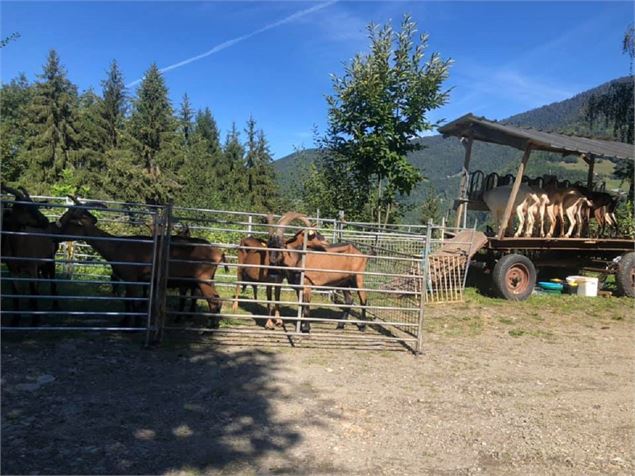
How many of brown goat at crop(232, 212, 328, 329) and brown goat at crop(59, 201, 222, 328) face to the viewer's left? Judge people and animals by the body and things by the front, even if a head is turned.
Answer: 1

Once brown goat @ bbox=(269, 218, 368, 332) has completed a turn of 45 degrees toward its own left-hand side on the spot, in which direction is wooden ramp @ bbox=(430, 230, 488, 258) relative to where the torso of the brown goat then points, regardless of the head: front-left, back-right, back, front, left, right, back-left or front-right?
back

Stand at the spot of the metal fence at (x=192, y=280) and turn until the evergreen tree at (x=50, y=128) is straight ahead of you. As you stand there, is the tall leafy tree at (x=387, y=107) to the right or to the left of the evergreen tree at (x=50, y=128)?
right

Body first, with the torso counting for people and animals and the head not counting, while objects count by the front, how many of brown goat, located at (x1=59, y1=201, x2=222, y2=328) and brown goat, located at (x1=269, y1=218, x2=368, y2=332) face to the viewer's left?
2

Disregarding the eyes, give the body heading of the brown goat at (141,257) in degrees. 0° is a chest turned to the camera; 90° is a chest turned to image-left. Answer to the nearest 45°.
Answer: approximately 90°

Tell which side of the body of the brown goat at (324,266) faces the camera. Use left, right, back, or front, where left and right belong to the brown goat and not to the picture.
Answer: left

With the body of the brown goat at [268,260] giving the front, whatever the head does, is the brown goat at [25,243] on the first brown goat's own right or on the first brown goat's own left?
on the first brown goat's own right

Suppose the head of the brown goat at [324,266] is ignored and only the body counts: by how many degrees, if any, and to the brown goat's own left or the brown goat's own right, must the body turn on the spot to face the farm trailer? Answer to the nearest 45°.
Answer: approximately 135° to the brown goat's own right
